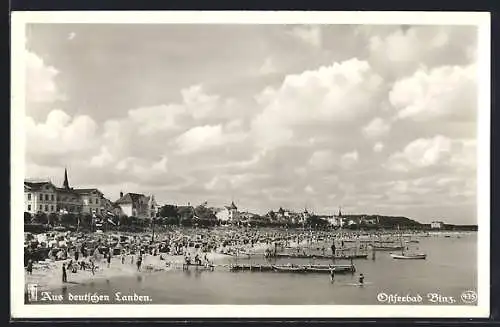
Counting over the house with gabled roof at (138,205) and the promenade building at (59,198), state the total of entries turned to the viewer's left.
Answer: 0

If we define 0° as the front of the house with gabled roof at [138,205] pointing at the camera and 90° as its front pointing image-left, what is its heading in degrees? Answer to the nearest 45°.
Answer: approximately 315°
